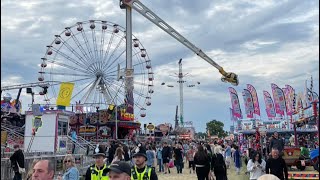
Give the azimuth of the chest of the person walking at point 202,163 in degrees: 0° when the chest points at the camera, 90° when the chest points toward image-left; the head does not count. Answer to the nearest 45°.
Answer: approximately 180°

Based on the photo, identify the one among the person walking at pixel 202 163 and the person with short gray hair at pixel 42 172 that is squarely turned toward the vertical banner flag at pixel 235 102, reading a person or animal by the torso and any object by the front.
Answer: the person walking at pixel 202 163

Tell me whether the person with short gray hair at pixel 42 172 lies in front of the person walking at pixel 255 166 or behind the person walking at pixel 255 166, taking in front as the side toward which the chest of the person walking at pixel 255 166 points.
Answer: in front

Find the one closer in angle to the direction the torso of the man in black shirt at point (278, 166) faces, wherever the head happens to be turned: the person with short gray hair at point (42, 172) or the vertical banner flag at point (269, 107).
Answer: the person with short gray hair

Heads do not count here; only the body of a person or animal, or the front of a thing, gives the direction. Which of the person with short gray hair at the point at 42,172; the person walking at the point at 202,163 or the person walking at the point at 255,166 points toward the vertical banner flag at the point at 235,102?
the person walking at the point at 202,163

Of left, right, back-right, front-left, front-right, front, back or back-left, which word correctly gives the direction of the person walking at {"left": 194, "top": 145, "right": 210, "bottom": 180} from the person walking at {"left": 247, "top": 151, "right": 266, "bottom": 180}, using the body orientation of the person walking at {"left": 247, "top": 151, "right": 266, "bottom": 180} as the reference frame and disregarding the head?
back-right

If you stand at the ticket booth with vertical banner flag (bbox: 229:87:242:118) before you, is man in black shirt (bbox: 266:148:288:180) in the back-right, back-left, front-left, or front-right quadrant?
back-right

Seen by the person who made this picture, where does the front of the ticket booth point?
facing to the right of the viewer

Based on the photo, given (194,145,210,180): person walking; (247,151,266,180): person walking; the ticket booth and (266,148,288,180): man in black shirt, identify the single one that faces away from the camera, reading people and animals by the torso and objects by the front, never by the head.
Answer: (194,145,210,180): person walking

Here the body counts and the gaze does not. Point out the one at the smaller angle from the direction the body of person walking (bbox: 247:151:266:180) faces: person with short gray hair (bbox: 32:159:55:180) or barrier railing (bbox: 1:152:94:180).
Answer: the person with short gray hair

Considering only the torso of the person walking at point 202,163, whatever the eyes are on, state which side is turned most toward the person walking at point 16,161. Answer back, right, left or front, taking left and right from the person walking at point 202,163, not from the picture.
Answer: left

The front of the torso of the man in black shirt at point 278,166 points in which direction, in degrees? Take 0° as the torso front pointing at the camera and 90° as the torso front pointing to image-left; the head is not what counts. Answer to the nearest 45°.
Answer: approximately 0°

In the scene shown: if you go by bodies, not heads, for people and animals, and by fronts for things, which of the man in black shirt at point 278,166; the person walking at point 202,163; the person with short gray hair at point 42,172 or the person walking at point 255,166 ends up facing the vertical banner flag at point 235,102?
the person walking at point 202,163
